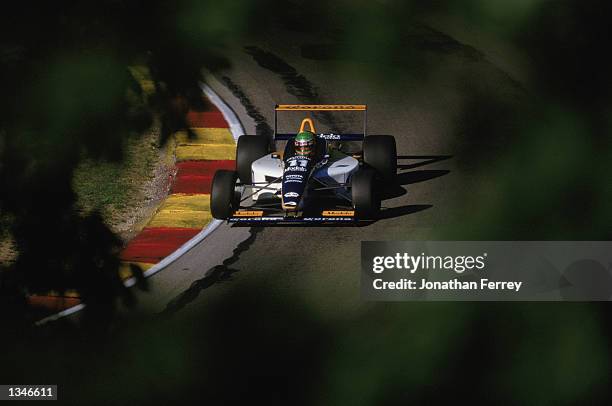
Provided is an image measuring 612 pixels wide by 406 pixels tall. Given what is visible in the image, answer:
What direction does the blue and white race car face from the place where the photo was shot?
facing the viewer
